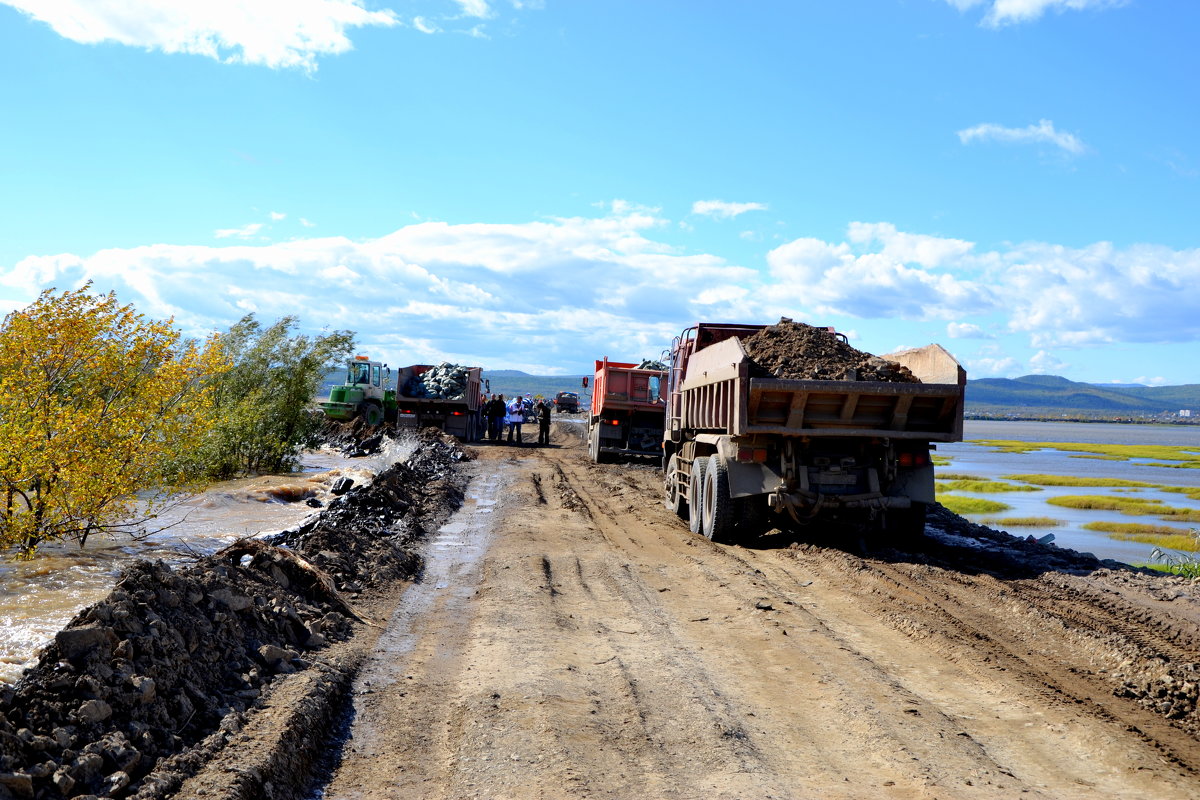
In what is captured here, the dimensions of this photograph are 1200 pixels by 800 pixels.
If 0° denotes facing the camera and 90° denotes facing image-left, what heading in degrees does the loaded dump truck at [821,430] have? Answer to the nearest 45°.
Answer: approximately 180°

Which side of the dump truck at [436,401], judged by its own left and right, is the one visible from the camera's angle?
back

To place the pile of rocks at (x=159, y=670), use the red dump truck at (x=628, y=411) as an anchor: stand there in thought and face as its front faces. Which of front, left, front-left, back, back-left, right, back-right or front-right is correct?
back

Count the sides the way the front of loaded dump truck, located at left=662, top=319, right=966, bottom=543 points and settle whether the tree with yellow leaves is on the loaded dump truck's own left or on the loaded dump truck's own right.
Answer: on the loaded dump truck's own left

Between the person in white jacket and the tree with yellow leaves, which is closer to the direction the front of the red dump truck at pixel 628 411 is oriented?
the person in white jacket

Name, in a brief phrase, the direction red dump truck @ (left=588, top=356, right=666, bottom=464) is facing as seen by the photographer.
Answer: facing away from the viewer

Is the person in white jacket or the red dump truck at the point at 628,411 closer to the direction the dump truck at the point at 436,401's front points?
the person in white jacket

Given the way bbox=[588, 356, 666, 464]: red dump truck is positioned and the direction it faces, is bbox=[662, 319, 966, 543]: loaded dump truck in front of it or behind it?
behind
